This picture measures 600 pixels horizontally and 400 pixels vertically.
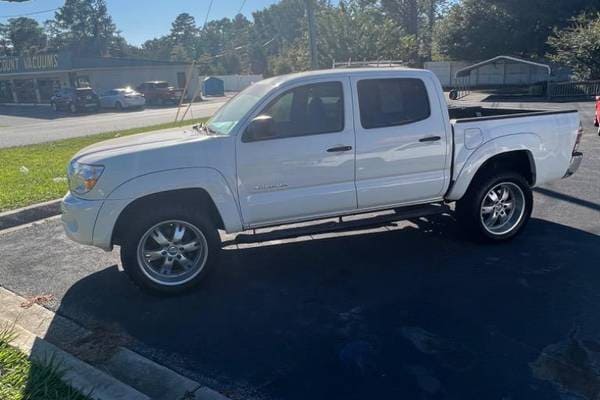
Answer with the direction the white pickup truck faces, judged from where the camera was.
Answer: facing to the left of the viewer

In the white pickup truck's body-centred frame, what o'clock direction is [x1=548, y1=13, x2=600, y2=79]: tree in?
The tree is roughly at 4 o'clock from the white pickup truck.

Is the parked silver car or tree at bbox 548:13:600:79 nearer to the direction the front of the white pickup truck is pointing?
the parked silver car

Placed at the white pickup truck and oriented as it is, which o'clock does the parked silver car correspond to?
The parked silver car is roughly at 2 o'clock from the white pickup truck.

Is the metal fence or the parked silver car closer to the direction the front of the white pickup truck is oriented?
the parked silver car

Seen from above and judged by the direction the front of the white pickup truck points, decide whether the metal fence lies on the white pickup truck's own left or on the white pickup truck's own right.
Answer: on the white pickup truck's own right
